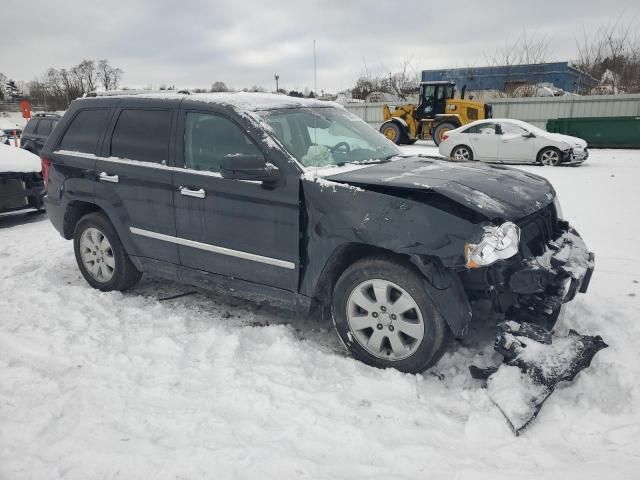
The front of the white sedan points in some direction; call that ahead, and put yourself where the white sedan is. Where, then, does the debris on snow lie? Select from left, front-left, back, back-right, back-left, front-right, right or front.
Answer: right

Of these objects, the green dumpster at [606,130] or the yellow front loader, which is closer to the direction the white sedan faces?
the green dumpster

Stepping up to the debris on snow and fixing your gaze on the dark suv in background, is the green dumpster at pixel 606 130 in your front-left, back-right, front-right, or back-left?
front-right

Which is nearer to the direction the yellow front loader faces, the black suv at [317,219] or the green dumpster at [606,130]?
the black suv

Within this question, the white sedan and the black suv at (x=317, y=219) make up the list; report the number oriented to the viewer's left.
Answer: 0

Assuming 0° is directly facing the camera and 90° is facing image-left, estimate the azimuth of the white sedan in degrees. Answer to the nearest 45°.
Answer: approximately 270°

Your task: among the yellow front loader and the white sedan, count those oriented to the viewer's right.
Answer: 1

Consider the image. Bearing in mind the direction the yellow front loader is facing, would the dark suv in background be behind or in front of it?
in front

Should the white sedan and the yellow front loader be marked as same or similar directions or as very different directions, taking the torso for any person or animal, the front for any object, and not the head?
very different directions

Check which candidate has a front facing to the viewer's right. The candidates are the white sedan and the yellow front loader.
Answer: the white sedan

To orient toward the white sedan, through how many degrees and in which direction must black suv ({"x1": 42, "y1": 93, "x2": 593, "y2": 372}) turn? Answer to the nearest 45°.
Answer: approximately 90° to its left

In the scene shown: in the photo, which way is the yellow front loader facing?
to the viewer's left

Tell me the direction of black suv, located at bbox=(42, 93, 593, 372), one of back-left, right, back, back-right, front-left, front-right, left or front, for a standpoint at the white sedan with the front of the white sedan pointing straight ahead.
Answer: right
